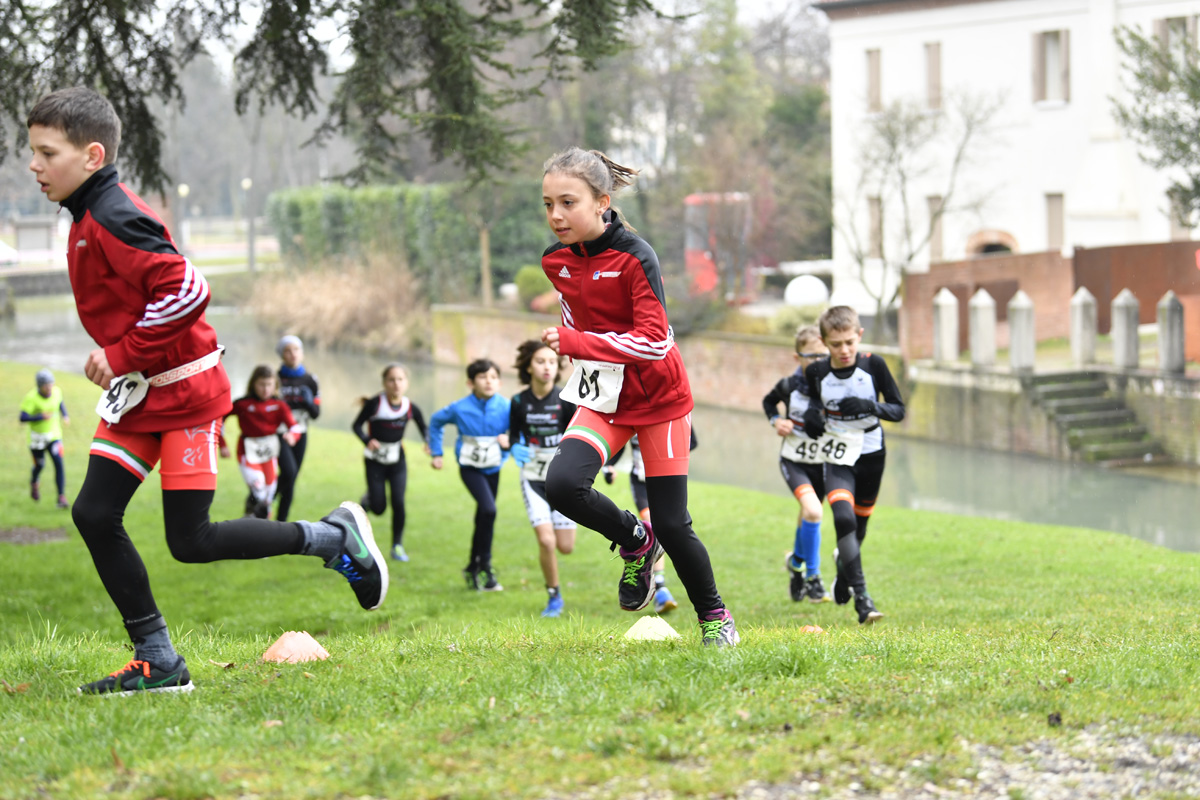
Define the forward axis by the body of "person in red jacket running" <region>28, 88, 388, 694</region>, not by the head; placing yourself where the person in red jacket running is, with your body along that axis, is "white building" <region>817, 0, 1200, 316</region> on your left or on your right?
on your right

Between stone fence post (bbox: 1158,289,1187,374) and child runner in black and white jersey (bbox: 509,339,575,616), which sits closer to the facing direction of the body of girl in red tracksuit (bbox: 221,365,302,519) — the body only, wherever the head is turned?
the child runner in black and white jersey

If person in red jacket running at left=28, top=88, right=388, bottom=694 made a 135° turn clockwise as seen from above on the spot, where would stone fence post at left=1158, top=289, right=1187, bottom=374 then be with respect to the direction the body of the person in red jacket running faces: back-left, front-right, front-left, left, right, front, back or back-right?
front

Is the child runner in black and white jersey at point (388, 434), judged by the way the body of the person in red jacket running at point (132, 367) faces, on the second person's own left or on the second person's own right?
on the second person's own right

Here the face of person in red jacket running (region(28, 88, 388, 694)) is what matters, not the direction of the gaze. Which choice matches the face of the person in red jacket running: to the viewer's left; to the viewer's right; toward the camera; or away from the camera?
to the viewer's left

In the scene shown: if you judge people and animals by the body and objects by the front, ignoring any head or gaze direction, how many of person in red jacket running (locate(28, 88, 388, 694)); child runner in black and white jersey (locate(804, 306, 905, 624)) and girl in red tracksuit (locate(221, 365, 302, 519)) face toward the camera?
2

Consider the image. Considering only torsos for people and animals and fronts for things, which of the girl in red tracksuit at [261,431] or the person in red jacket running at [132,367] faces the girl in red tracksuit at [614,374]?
the girl in red tracksuit at [261,431]

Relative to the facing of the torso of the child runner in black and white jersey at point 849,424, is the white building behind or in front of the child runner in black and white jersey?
behind

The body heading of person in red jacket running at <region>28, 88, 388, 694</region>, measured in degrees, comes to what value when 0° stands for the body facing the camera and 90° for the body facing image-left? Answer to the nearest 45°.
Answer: approximately 90°

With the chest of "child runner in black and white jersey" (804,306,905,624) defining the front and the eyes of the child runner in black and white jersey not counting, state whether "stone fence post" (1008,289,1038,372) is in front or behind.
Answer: behind

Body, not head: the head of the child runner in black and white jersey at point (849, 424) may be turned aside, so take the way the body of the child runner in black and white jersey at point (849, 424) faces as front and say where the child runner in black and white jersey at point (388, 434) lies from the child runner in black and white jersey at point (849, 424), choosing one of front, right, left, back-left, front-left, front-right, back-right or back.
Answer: back-right
